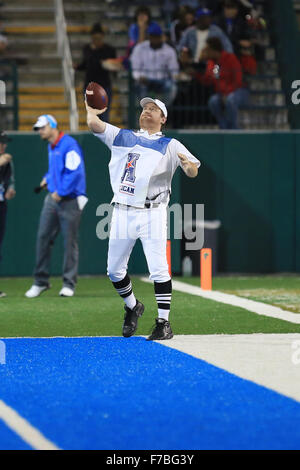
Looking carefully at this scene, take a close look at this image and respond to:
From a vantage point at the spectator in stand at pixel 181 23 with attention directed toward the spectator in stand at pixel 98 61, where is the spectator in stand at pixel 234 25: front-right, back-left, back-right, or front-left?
back-left

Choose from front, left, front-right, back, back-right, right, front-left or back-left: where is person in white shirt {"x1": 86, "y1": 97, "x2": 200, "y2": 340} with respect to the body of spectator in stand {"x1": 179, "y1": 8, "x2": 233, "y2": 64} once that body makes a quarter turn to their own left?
right

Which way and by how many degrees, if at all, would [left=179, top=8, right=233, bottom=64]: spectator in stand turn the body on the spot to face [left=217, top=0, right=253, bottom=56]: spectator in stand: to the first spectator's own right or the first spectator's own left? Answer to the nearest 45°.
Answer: approximately 135° to the first spectator's own left

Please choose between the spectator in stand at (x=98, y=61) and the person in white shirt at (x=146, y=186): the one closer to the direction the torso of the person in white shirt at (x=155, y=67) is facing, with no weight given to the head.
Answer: the person in white shirt

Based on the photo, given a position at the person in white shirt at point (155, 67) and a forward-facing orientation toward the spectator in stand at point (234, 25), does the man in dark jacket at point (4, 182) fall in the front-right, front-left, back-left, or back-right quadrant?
back-right

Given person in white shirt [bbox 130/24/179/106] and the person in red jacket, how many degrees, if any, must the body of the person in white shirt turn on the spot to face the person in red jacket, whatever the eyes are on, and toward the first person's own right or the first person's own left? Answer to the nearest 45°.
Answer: approximately 90° to the first person's own left

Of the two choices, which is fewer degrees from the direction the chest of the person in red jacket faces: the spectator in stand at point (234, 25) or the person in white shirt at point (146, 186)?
the person in white shirt

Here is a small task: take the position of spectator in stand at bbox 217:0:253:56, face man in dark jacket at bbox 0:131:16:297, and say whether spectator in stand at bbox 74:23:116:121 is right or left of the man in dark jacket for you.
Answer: right

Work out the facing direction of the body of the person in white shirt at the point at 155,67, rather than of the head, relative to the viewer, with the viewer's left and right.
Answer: facing the viewer

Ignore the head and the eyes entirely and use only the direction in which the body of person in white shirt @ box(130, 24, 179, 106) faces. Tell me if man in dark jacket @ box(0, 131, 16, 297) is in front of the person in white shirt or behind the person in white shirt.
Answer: in front

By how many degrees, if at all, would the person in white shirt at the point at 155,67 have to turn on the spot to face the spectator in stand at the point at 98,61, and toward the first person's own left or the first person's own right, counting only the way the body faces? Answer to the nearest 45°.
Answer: approximately 90° to the first person's own right

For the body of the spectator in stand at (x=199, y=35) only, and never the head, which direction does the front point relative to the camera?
toward the camera

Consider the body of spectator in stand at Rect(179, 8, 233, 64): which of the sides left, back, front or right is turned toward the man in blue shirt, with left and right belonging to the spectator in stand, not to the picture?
front

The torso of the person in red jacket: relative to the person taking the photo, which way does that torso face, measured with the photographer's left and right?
facing the viewer and to the left of the viewer

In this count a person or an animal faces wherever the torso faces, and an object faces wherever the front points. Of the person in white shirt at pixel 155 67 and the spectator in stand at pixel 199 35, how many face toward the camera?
2

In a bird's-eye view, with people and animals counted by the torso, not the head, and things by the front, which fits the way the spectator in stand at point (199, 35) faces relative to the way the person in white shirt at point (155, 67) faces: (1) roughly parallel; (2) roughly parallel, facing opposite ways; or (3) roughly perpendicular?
roughly parallel
